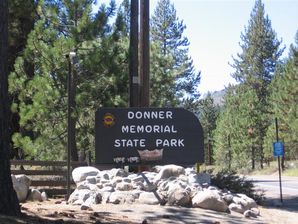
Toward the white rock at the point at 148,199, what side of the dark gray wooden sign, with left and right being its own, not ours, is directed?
front

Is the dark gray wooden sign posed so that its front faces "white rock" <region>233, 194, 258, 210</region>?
no

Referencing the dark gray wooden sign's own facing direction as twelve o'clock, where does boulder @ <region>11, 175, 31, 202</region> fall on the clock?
The boulder is roughly at 2 o'clock from the dark gray wooden sign.

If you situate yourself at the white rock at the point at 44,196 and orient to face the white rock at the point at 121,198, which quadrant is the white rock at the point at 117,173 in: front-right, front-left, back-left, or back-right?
front-left

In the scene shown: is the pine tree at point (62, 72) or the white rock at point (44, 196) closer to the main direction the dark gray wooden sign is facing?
the white rock

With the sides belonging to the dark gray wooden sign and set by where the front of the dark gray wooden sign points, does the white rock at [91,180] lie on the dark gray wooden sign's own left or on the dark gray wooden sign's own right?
on the dark gray wooden sign's own right

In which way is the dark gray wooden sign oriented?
toward the camera

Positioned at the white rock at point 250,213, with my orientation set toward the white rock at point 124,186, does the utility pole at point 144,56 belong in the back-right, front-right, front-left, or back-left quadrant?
front-right

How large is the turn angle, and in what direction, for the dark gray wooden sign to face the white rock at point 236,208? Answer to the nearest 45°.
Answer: approximately 45° to its left

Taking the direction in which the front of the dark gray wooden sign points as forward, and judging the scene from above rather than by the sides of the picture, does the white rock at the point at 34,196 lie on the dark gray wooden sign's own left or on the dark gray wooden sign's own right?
on the dark gray wooden sign's own right

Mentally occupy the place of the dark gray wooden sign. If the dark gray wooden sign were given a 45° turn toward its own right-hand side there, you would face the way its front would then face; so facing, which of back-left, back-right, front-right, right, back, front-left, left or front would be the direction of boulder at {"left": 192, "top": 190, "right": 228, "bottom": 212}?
left

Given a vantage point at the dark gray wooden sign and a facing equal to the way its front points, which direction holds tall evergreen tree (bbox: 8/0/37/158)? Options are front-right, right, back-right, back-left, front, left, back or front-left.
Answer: back-right
